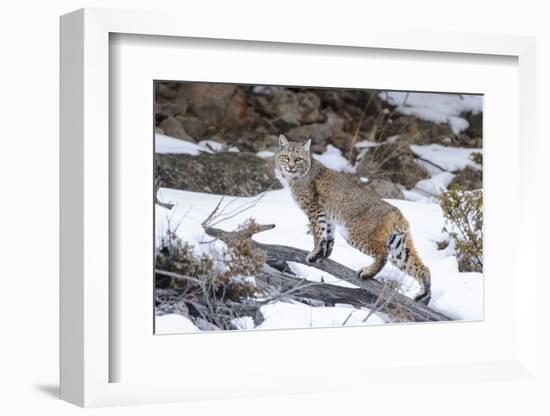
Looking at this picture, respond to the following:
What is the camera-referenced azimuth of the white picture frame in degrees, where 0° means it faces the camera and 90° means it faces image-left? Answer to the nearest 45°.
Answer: approximately 315°
